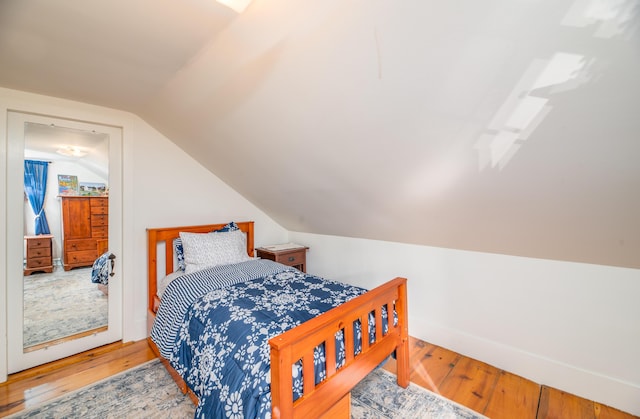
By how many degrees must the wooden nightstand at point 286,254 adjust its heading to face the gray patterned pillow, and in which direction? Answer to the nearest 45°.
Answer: approximately 90° to its right

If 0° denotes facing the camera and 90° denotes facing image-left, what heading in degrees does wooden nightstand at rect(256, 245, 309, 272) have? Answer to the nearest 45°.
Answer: approximately 315°

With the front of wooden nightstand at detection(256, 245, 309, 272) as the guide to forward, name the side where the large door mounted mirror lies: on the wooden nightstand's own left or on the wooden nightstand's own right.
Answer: on the wooden nightstand's own right

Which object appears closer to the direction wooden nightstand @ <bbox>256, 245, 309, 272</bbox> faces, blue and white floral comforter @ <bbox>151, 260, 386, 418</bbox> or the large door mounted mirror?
the blue and white floral comforter

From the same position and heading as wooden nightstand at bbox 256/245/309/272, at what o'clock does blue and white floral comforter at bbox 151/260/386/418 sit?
The blue and white floral comforter is roughly at 2 o'clock from the wooden nightstand.
